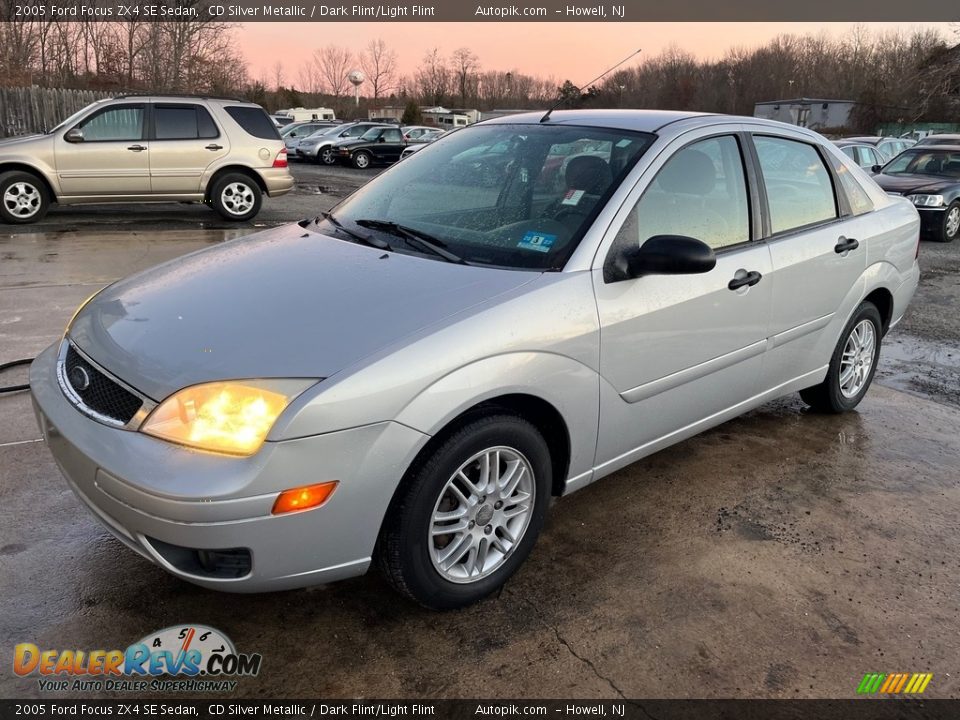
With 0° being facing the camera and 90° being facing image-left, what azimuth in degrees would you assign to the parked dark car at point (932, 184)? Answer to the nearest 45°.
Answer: approximately 45°

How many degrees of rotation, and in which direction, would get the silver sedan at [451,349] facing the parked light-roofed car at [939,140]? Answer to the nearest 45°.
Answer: approximately 180°

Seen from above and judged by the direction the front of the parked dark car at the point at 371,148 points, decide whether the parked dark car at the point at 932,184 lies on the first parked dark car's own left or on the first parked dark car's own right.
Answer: on the first parked dark car's own left

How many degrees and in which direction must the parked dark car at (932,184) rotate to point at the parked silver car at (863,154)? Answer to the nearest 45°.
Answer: approximately 135° to its right

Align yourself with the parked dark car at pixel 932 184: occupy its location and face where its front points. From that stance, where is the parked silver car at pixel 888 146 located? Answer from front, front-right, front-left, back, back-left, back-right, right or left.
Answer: back-right

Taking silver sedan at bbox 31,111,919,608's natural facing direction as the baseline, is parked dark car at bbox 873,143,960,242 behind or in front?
behind

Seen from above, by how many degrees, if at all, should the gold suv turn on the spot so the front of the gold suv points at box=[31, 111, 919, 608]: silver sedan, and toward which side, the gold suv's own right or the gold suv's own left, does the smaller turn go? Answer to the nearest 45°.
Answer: approximately 90° to the gold suv's own left

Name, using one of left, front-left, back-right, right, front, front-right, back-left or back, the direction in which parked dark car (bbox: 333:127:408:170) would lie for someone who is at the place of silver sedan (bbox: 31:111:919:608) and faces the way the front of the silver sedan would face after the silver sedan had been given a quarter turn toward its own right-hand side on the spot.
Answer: front-right

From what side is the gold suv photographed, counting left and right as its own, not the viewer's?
left

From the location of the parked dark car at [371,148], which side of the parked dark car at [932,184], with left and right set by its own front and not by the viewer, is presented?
right
